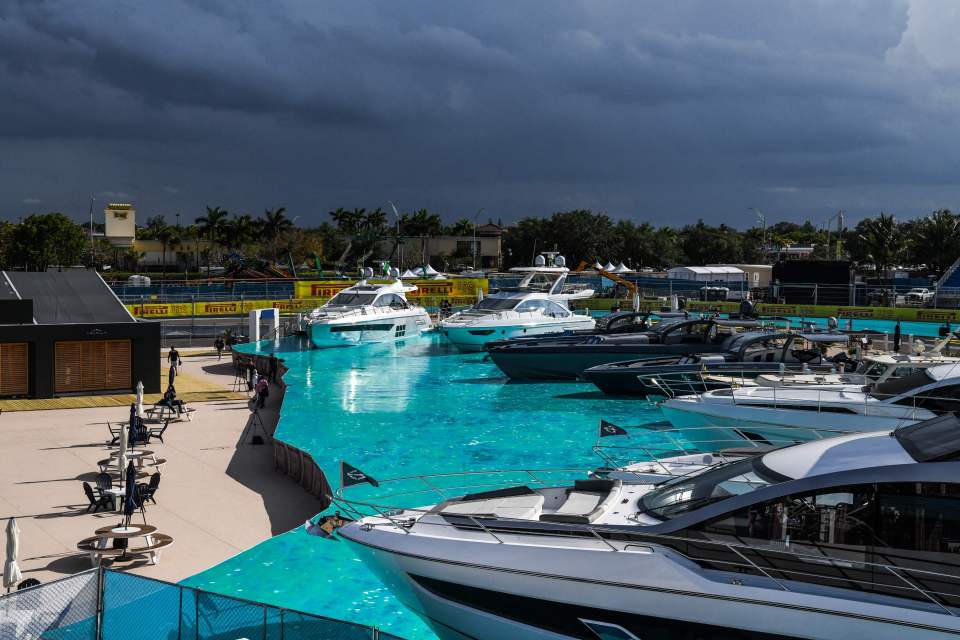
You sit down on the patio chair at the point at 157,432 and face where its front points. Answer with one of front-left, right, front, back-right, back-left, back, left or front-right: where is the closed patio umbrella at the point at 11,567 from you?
left

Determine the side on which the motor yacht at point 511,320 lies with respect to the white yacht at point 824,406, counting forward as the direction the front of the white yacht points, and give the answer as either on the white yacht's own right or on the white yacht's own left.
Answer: on the white yacht's own right

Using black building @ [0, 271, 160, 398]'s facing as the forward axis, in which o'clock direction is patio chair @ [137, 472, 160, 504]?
The patio chair is roughly at 12 o'clock from the black building.

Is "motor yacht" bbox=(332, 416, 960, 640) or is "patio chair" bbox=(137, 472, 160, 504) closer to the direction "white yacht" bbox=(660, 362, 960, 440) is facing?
the patio chair

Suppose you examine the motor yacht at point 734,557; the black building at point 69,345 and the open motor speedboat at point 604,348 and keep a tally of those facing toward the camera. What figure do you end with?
1

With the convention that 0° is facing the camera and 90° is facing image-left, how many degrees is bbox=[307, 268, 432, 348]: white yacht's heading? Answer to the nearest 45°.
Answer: approximately 45°

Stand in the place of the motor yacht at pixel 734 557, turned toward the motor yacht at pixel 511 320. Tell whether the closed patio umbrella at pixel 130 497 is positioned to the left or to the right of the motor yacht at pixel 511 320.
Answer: left

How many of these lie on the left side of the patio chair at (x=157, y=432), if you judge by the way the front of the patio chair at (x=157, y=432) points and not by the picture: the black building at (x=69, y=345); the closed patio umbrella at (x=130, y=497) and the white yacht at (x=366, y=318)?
1

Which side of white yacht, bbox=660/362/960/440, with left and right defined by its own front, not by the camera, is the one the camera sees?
left

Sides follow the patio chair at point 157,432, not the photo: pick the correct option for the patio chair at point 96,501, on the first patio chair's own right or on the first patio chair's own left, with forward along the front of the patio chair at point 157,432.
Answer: on the first patio chair's own left

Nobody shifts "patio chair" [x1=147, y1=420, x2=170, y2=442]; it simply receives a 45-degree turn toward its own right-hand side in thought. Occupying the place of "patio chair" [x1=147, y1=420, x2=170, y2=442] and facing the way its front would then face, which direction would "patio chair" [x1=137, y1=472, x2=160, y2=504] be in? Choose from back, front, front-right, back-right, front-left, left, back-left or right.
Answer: back-left

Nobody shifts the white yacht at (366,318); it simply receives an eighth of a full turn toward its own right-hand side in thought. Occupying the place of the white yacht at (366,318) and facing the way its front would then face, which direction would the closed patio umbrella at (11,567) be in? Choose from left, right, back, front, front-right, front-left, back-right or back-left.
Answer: left

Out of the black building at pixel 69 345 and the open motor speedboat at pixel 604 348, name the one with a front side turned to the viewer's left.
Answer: the open motor speedboat

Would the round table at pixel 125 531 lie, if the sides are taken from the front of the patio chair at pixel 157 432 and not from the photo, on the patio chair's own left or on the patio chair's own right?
on the patio chair's own left

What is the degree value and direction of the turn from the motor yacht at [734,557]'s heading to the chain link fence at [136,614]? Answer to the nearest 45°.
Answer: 0° — it already faces it

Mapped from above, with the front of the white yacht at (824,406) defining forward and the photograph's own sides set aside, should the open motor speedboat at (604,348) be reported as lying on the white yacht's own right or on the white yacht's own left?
on the white yacht's own right
